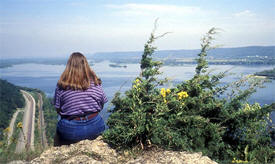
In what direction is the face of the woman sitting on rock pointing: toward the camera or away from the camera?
away from the camera

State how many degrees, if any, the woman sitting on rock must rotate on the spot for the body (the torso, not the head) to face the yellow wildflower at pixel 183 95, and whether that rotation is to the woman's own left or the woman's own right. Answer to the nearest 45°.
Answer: approximately 90° to the woman's own right

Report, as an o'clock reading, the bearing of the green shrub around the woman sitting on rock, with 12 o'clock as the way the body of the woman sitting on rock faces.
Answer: The green shrub is roughly at 3 o'clock from the woman sitting on rock.

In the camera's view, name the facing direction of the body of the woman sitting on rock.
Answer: away from the camera
